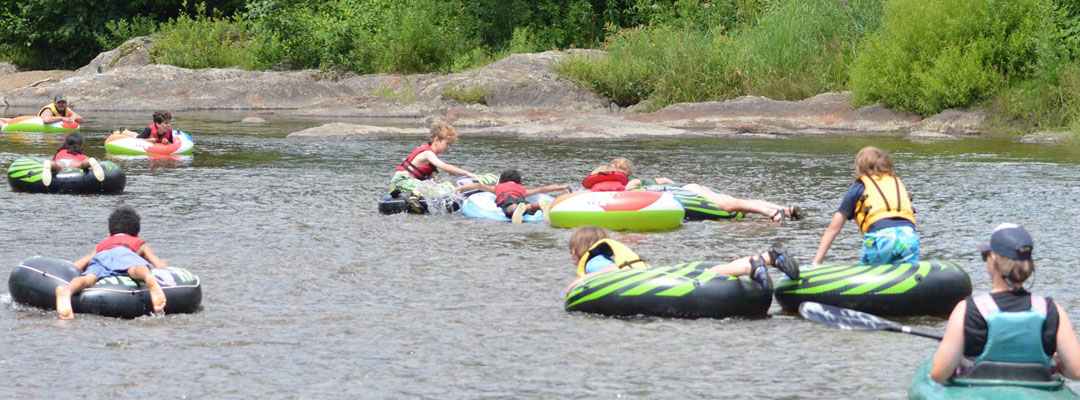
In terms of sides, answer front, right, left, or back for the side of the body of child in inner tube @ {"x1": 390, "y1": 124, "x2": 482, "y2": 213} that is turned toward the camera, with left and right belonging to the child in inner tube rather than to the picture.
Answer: right

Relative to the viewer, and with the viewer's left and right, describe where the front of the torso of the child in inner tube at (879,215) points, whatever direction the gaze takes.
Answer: facing away from the viewer and to the left of the viewer

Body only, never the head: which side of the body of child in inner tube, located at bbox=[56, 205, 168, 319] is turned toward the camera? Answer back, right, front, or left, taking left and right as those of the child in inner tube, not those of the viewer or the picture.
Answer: back

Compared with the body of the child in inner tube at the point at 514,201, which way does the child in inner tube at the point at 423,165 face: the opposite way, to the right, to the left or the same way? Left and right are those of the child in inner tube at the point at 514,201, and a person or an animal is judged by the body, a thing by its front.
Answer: to the right

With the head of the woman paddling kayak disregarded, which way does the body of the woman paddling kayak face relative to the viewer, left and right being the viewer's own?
facing away from the viewer

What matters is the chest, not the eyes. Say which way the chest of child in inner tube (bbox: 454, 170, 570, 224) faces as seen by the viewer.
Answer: away from the camera

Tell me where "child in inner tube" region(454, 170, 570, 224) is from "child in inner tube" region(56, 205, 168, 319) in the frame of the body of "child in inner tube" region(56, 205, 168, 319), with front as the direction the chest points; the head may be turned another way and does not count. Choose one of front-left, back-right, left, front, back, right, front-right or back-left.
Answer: front-right

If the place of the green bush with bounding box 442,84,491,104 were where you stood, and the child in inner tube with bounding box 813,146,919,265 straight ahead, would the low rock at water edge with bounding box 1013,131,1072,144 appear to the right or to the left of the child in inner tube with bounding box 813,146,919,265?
left

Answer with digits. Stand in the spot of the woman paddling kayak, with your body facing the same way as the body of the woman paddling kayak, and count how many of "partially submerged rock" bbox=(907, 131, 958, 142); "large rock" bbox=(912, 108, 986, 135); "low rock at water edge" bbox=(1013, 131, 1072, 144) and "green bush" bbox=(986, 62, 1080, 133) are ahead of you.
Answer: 4
